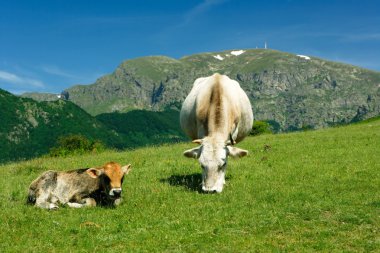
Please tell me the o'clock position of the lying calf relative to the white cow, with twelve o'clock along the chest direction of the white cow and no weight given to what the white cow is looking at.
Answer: The lying calf is roughly at 2 o'clock from the white cow.

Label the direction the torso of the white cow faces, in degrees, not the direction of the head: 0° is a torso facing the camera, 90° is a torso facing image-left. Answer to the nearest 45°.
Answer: approximately 0°
